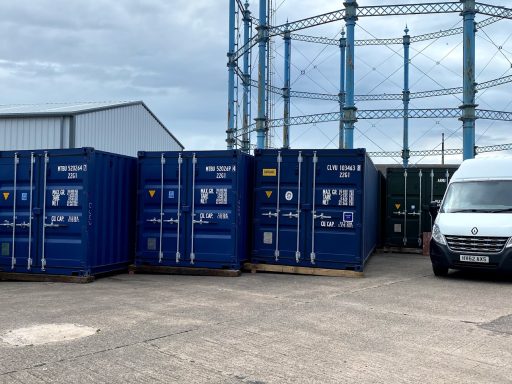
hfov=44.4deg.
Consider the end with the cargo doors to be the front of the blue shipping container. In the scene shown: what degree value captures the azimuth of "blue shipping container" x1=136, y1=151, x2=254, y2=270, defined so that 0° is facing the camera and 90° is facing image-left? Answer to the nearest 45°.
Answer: approximately 0°

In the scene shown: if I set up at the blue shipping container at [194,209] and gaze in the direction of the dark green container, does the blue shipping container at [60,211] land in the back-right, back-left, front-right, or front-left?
back-left

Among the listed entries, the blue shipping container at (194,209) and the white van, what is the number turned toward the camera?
2

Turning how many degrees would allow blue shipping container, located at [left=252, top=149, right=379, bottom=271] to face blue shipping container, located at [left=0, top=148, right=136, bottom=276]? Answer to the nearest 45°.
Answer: approximately 90° to its right

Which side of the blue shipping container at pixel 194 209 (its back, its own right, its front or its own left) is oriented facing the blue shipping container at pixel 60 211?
right

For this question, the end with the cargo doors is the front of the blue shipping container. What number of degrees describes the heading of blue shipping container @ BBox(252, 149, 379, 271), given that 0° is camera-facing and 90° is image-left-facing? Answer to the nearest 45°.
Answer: approximately 0°
